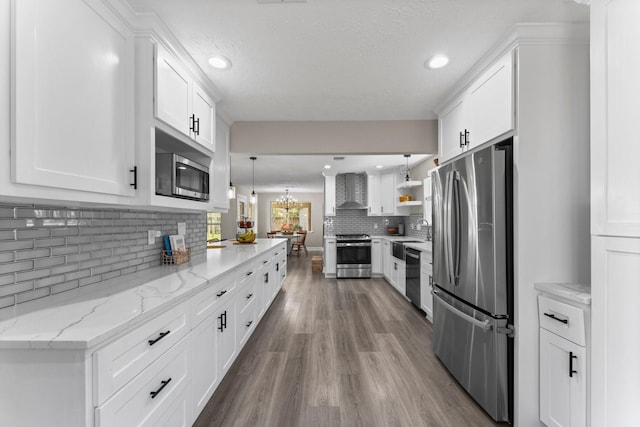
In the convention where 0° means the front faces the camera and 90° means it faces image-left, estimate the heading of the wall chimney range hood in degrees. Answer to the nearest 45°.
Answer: approximately 0°

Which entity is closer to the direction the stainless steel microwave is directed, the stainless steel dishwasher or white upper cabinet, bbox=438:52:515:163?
the white upper cabinet

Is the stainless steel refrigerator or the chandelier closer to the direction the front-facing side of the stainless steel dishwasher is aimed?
the chandelier

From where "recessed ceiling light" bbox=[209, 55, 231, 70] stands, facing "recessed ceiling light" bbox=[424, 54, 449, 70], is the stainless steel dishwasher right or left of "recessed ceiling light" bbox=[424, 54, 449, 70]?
left

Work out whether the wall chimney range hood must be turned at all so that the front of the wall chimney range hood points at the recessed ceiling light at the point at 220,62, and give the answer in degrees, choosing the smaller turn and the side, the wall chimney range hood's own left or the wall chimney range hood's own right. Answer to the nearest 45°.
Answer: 0° — it already faces it

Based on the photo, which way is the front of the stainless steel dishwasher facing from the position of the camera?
facing to the left of the viewer

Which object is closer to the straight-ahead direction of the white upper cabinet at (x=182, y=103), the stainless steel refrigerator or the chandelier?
the stainless steel refrigerator

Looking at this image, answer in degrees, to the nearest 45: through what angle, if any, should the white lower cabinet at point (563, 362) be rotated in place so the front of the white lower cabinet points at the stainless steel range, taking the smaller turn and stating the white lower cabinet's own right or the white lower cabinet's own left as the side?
approximately 90° to the white lower cabinet's own right

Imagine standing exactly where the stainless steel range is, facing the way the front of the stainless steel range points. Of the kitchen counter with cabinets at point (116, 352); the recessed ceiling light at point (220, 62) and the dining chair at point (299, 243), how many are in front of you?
2

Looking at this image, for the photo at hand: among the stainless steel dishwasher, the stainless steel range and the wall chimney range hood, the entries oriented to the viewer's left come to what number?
1

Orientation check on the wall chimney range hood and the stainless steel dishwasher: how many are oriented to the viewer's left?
1

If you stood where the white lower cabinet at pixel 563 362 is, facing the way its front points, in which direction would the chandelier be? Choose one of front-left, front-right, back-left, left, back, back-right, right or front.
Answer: right

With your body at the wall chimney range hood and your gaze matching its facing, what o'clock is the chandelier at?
The chandelier is roughly at 5 o'clock from the wall chimney range hood.
